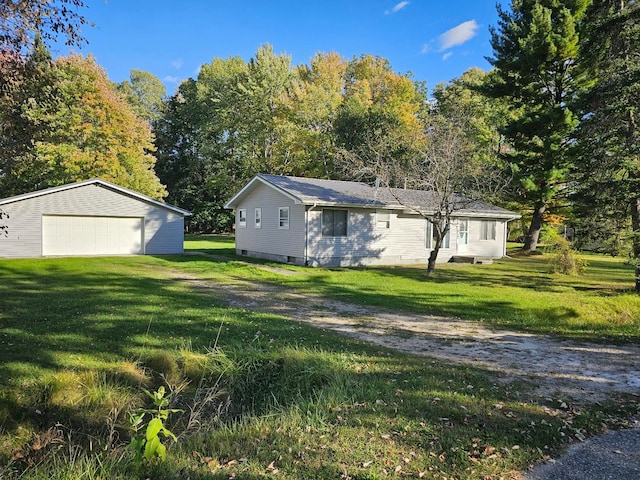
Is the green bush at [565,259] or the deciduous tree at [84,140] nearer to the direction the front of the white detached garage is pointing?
the green bush

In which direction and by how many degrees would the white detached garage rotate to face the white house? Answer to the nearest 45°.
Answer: approximately 45° to its left

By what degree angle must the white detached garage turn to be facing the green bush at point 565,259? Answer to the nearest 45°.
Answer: approximately 45° to its left

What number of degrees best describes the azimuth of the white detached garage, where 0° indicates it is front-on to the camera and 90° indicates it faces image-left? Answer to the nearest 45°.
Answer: approximately 0°

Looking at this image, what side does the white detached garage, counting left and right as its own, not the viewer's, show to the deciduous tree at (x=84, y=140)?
back

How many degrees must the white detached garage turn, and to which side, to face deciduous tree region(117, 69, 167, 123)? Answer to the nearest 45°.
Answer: approximately 180°

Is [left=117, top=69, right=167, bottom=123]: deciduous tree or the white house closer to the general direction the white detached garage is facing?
the white house
